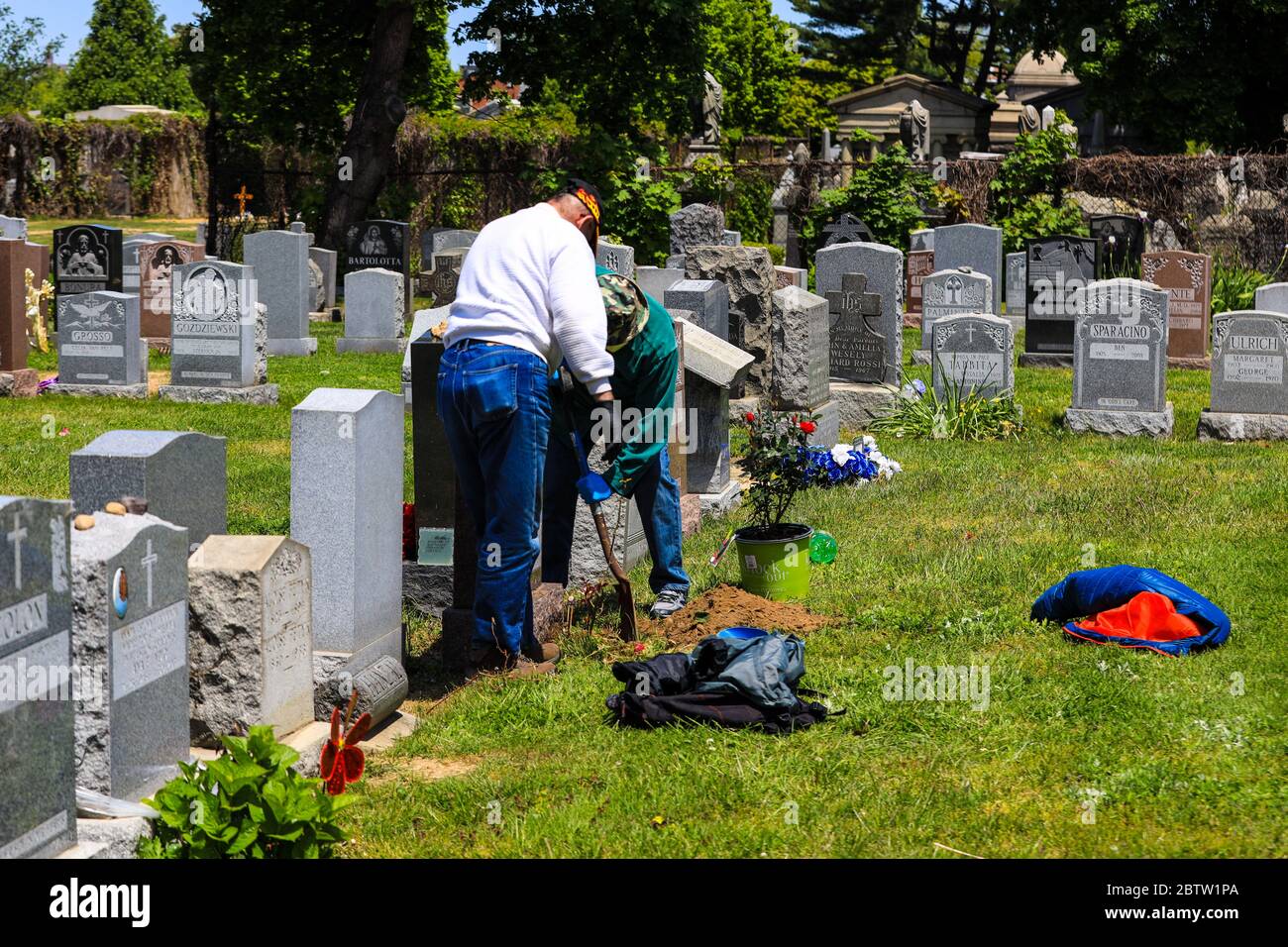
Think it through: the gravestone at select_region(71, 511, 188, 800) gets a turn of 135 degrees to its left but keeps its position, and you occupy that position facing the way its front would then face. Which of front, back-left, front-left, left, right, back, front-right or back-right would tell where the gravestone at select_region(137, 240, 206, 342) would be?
front

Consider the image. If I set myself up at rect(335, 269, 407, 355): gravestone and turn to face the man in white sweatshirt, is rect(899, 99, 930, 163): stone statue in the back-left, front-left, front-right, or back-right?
back-left

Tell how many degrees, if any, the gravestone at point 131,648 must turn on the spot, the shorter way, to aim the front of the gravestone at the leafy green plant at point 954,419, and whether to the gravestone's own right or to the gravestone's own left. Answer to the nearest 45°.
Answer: approximately 90° to the gravestone's own left

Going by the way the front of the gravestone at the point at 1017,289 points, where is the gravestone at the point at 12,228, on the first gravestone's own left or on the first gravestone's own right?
on the first gravestone's own right

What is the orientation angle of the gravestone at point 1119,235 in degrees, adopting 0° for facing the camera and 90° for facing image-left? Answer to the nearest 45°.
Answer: approximately 0°

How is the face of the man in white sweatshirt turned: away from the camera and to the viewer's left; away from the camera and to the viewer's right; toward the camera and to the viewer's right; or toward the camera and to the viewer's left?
away from the camera and to the viewer's right

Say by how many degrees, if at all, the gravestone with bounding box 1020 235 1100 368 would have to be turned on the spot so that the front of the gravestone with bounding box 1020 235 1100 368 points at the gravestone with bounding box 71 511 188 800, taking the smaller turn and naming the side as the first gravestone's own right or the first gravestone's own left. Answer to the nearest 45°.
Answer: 0° — it already faces it
